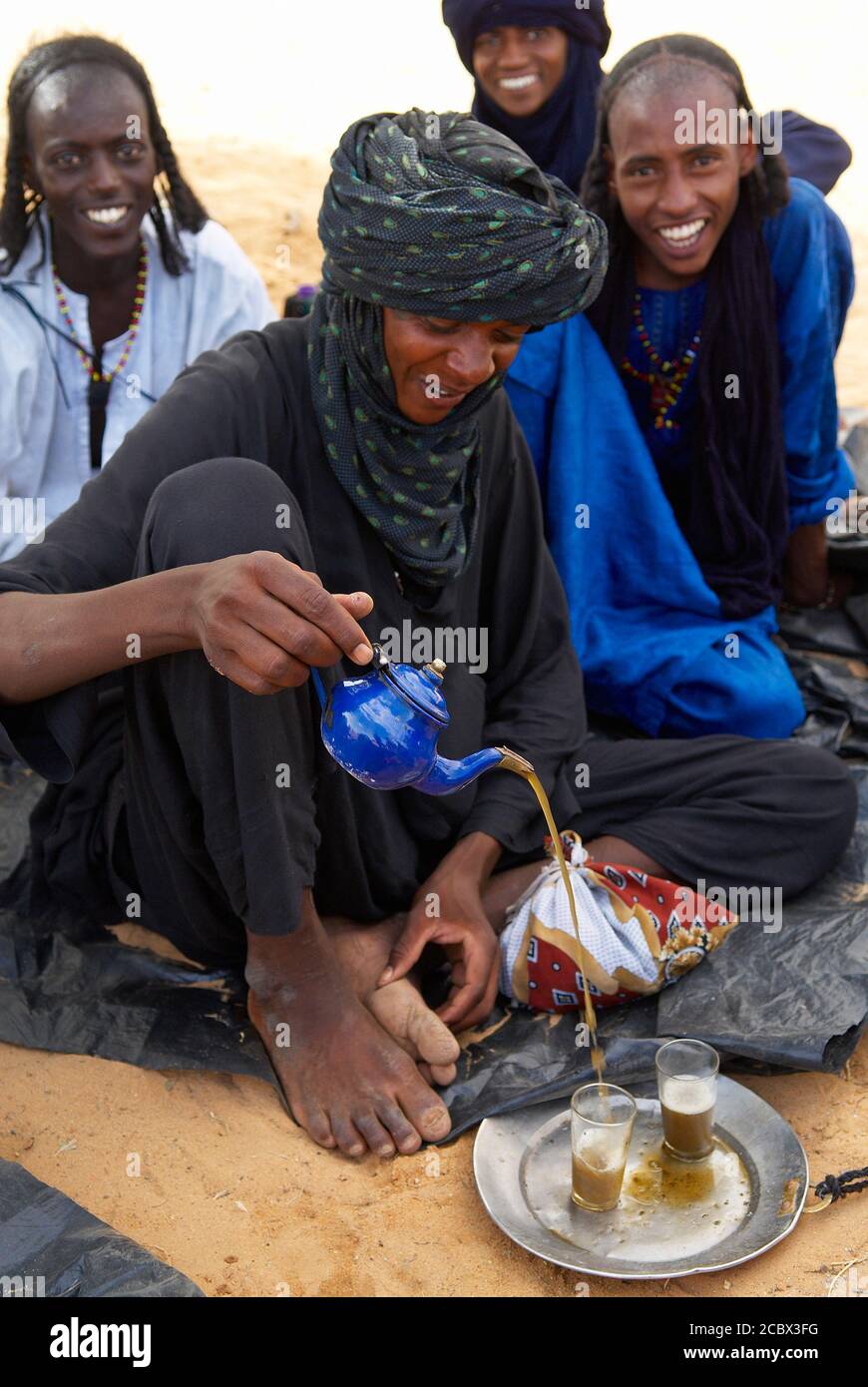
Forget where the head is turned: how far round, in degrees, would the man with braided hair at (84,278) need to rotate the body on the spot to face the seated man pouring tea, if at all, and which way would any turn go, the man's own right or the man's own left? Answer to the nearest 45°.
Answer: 0° — they already face them

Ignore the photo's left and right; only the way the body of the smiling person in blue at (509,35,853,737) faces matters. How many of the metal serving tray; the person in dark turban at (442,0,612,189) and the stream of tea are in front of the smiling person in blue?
2

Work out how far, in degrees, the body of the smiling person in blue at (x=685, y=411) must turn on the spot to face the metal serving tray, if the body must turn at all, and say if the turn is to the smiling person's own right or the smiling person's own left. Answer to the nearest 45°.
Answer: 0° — they already face it

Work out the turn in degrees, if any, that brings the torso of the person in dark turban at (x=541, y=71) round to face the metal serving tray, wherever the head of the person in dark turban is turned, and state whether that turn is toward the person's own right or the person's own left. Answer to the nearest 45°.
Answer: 0° — they already face it

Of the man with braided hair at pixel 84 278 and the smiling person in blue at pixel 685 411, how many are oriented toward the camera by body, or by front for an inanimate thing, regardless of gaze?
2

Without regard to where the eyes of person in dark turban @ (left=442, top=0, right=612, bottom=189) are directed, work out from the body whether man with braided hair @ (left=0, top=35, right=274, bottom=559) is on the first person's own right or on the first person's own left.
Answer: on the first person's own right

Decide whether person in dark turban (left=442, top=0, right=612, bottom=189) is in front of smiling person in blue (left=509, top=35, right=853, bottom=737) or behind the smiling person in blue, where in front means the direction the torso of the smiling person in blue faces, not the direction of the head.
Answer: behind

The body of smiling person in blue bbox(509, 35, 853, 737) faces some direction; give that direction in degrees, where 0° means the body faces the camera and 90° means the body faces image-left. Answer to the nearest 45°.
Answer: approximately 0°
